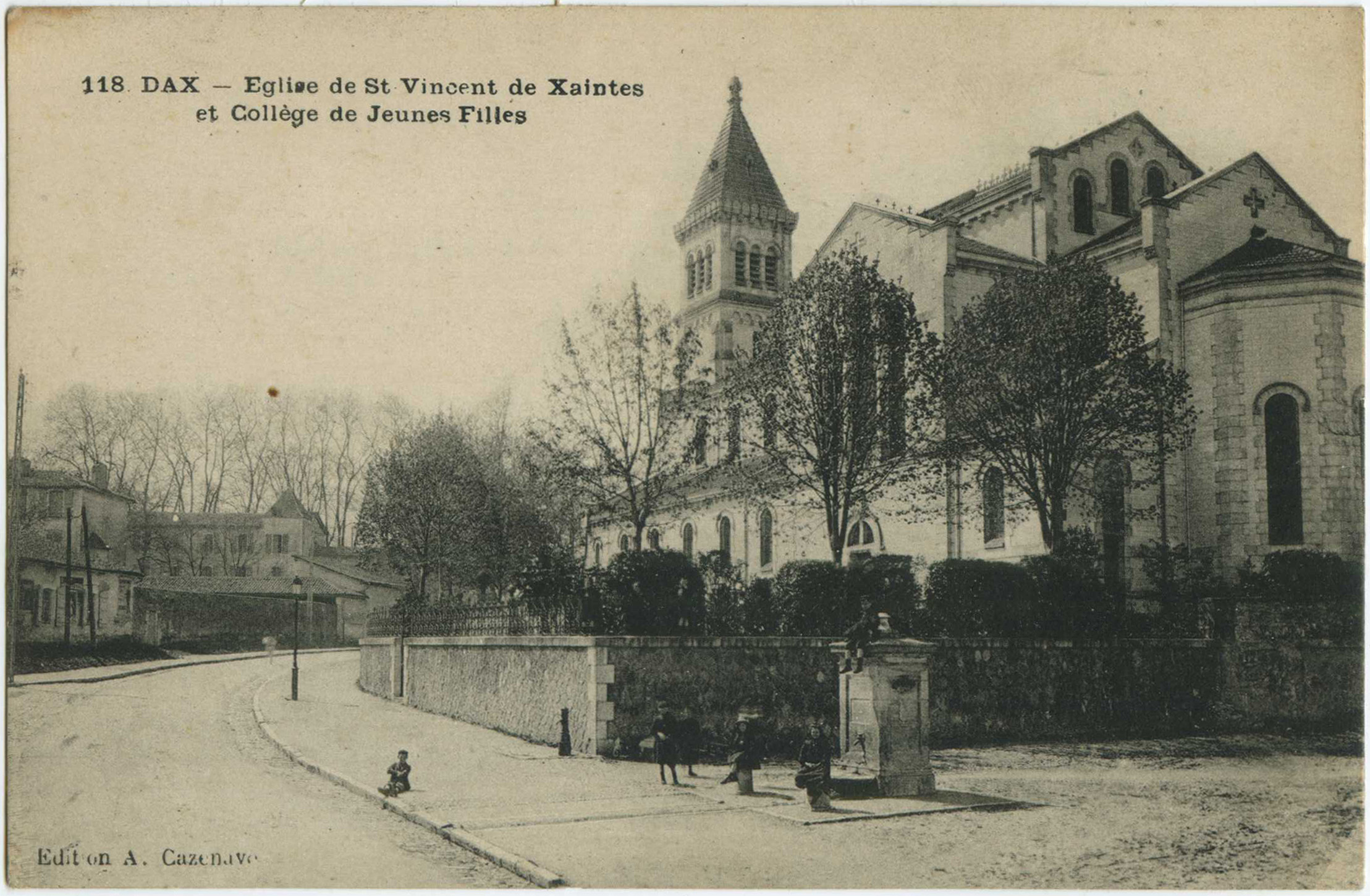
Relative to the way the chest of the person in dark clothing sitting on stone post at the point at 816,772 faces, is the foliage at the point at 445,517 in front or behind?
behind

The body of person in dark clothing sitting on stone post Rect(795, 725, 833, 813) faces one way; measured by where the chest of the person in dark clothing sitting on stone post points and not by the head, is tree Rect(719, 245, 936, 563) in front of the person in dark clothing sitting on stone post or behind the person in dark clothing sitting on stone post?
behind

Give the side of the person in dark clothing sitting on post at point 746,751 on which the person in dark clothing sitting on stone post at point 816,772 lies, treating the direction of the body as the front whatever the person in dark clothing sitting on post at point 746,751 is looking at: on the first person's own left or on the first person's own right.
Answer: on the first person's own left

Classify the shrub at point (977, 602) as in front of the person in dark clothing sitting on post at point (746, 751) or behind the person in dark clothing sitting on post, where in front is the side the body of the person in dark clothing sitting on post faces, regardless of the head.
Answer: behind

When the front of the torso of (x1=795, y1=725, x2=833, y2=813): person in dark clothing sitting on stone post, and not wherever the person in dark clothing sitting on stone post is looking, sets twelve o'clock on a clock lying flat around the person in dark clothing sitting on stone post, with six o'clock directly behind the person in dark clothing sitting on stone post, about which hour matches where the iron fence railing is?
The iron fence railing is roughly at 5 o'clock from the person in dark clothing sitting on stone post.

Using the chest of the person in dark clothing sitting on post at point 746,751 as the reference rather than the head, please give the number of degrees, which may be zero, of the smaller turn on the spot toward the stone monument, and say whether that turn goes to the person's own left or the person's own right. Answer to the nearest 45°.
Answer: approximately 135° to the person's own left

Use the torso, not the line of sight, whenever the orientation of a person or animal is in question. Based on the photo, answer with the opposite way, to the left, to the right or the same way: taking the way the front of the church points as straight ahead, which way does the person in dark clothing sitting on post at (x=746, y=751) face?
to the left

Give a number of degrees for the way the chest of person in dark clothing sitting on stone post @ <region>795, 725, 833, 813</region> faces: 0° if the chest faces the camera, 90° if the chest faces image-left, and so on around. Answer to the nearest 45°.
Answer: approximately 0°

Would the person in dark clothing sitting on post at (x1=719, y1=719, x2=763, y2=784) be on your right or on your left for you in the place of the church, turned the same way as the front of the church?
on your left

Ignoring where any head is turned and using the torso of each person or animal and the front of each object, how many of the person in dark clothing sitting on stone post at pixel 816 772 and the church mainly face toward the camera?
1

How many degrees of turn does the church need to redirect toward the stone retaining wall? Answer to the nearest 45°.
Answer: approximately 90° to its left

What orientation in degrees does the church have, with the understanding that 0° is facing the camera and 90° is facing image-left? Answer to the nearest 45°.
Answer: approximately 135°
